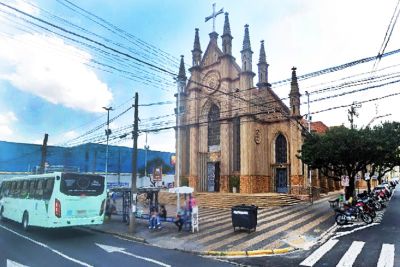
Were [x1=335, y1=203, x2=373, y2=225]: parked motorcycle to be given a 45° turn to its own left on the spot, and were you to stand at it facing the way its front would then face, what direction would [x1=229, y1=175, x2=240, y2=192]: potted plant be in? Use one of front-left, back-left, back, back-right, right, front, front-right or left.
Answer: left

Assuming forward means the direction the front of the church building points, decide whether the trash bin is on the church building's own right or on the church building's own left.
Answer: on the church building's own left

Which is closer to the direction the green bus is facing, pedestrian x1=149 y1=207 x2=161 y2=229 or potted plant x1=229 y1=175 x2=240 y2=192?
the potted plant

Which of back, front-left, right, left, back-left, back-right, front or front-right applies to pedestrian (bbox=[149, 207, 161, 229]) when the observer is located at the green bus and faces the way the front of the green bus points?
back-right

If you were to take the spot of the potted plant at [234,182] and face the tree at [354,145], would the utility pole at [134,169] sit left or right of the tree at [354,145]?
right

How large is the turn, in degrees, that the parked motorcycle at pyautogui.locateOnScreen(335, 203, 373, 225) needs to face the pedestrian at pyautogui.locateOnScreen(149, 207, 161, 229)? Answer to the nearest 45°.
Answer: approximately 135° to its right

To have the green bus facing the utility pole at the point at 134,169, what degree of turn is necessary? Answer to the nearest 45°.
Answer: approximately 135° to its right

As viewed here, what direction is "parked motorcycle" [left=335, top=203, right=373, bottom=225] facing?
to the viewer's right

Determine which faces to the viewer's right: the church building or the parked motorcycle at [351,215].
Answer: the parked motorcycle
